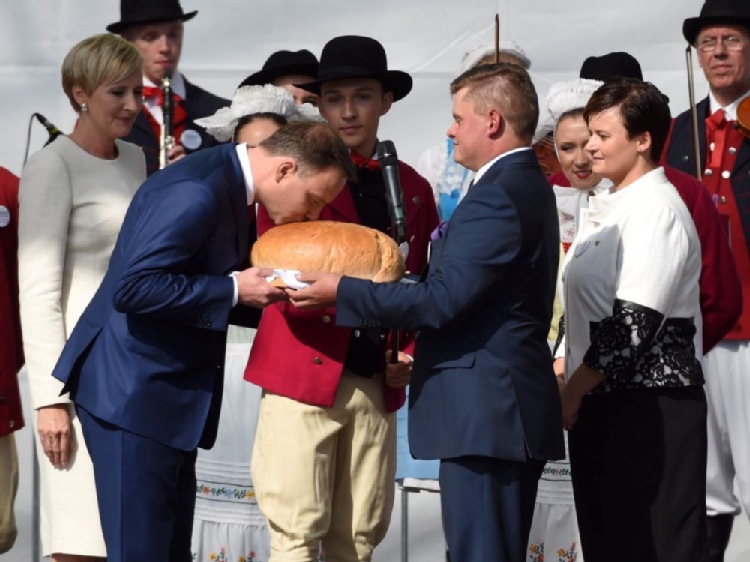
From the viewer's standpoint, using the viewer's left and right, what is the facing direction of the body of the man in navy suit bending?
facing to the right of the viewer

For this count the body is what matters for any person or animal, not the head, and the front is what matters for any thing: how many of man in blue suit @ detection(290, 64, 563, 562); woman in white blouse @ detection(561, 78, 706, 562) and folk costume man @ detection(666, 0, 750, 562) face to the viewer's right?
0

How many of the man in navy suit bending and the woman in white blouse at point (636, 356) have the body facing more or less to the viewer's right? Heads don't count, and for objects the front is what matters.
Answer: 1

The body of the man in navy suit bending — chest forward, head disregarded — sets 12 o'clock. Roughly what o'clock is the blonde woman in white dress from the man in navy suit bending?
The blonde woman in white dress is roughly at 8 o'clock from the man in navy suit bending.

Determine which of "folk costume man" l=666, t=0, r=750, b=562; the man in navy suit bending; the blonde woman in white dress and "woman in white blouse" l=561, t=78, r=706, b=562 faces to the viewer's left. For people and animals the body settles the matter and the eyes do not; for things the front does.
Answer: the woman in white blouse

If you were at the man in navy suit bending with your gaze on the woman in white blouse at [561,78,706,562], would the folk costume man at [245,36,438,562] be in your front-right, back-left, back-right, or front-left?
front-left

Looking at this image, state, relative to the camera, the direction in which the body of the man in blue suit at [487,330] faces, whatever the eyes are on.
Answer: to the viewer's left

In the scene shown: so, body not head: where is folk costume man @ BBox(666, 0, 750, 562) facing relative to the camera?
toward the camera

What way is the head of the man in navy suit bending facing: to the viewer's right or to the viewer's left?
to the viewer's right

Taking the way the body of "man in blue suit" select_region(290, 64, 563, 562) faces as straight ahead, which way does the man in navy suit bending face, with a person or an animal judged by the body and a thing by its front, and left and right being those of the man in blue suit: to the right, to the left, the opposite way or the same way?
the opposite way

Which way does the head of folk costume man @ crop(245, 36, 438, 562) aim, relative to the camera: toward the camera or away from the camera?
toward the camera

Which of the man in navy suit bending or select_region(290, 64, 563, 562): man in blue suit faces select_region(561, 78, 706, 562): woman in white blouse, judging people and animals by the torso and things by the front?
the man in navy suit bending

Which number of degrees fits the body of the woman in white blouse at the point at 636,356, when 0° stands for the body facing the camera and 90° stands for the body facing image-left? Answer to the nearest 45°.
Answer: approximately 90°

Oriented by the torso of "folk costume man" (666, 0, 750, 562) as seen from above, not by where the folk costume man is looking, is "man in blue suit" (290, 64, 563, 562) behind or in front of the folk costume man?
in front
